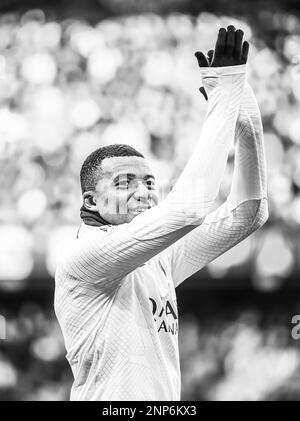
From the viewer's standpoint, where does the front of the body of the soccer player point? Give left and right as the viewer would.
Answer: facing the viewer and to the right of the viewer
